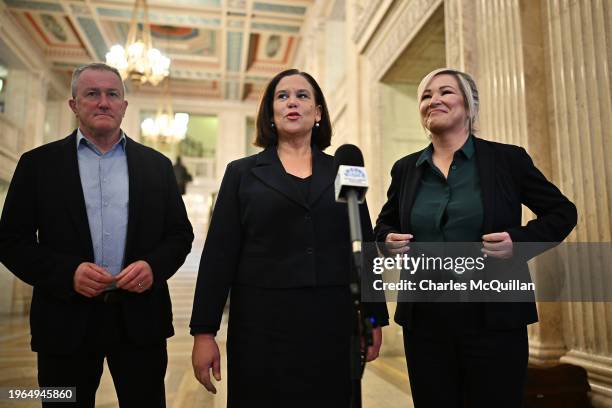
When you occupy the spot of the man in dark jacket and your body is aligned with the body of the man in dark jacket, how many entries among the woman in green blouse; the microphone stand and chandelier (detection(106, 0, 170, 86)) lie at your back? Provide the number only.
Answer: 1

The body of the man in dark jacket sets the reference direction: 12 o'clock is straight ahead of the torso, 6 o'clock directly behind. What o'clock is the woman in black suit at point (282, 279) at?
The woman in black suit is roughly at 10 o'clock from the man in dark jacket.

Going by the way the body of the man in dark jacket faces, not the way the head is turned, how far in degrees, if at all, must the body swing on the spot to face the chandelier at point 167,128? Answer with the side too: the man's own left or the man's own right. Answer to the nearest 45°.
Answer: approximately 180°

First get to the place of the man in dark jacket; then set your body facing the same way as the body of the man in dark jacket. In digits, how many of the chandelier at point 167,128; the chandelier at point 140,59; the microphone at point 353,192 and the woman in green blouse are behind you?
2

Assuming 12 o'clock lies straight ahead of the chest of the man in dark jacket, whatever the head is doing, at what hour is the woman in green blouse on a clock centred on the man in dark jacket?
The woman in green blouse is roughly at 10 o'clock from the man in dark jacket.

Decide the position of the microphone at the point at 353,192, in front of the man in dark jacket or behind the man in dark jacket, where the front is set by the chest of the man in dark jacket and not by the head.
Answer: in front

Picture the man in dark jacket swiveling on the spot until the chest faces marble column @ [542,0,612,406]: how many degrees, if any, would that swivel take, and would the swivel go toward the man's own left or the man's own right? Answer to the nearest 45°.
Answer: approximately 90° to the man's own left

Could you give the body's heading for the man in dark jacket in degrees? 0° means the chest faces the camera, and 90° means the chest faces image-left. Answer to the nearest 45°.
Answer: approximately 0°

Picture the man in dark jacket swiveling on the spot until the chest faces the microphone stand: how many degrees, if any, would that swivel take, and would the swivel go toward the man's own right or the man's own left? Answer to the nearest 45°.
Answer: approximately 45° to the man's own left

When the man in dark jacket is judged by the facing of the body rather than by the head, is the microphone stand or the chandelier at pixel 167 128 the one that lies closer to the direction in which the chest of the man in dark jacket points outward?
the microphone stand

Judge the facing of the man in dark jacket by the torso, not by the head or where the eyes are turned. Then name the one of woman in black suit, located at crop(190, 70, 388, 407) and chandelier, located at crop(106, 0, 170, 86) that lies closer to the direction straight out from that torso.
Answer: the woman in black suit

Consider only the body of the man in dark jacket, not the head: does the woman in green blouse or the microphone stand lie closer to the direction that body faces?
the microphone stand

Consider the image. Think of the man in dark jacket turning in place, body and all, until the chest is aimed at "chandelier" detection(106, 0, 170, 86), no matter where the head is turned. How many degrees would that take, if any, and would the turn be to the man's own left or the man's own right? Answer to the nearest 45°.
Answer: approximately 180°

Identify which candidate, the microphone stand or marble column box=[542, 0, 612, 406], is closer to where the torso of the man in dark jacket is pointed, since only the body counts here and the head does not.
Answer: the microphone stand

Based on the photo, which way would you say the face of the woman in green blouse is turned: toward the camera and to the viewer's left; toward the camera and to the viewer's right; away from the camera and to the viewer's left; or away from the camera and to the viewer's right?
toward the camera and to the viewer's left

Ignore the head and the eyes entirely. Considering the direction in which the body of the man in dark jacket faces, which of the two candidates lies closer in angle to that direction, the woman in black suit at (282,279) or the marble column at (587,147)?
the woman in black suit
